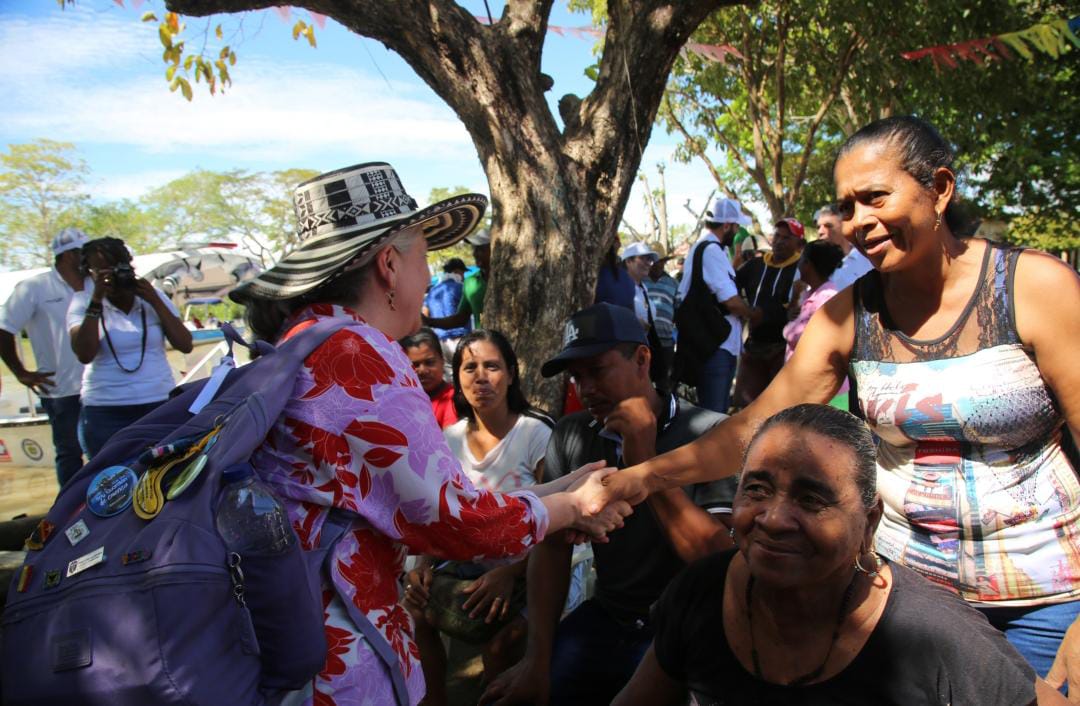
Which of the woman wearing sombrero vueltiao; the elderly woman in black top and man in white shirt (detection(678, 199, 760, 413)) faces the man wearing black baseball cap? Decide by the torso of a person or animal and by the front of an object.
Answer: the woman wearing sombrero vueltiao

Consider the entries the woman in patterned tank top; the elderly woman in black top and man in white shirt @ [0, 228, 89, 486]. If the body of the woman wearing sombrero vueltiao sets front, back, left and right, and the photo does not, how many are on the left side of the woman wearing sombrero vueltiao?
1

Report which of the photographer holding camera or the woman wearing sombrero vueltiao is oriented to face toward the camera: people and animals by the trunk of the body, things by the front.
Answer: the photographer holding camera

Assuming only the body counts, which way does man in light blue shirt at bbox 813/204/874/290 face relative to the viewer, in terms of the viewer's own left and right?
facing the viewer and to the left of the viewer

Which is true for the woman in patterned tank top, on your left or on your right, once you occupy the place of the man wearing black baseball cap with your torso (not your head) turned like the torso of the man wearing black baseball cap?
on your left

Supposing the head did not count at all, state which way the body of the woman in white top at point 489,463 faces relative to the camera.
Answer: toward the camera

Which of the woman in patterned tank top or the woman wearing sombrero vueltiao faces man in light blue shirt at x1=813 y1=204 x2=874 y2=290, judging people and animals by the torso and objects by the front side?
the woman wearing sombrero vueltiao

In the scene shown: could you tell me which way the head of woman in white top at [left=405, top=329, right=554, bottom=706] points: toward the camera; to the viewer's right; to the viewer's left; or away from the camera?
toward the camera

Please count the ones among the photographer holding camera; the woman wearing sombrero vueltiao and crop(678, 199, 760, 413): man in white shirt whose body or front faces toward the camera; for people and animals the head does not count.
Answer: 1

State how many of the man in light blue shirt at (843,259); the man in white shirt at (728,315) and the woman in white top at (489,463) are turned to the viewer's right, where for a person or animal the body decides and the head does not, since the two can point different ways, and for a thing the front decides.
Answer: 1

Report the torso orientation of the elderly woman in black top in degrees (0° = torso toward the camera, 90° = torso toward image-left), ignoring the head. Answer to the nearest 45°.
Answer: approximately 45°

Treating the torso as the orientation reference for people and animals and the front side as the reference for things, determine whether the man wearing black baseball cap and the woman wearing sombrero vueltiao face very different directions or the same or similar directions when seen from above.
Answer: very different directions

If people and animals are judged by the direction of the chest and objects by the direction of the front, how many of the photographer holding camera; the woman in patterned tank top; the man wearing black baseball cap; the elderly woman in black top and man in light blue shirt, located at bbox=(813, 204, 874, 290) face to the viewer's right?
0

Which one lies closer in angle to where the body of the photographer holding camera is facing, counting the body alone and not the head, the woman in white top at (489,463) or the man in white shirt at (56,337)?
the woman in white top

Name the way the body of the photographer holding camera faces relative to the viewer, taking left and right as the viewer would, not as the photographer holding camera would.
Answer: facing the viewer

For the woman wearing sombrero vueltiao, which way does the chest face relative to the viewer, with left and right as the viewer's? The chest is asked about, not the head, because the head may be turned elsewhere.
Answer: facing away from the viewer and to the right of the viewer

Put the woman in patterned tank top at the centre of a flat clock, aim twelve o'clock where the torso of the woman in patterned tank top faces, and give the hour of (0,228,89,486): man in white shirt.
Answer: The man in white shirt is roughly at 2 o'clock from the woman in patterned tank top.

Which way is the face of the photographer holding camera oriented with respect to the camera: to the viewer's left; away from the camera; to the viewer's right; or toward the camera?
toward the camera

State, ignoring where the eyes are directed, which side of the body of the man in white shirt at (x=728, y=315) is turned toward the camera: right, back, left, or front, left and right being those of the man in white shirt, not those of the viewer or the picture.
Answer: right

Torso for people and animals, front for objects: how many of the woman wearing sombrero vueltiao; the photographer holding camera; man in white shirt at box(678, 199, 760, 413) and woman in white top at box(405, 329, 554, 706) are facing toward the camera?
2
